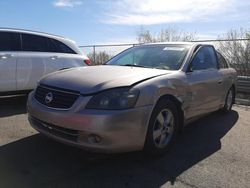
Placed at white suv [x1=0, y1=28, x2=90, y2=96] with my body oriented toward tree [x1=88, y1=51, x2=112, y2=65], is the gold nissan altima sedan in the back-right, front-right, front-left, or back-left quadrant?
back-right

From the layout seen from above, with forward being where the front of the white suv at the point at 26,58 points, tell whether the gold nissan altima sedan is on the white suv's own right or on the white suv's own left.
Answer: on the white suv's own left

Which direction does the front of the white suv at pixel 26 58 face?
to the viewer's left

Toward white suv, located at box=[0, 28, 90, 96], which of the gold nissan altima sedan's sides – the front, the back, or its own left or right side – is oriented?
right

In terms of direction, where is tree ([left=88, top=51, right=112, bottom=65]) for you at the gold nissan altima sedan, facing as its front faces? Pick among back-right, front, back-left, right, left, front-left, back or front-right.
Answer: back-right

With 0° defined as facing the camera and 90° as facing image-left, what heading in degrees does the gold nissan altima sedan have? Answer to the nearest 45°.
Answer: approximately 45°

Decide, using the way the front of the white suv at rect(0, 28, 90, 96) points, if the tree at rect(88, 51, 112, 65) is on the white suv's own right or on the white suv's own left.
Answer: on the white suv's own right

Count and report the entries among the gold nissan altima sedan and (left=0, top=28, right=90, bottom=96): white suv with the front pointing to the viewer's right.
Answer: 0
